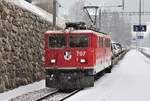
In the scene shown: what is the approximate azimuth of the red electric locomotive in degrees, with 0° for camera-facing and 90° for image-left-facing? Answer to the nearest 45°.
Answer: approximately 0°
